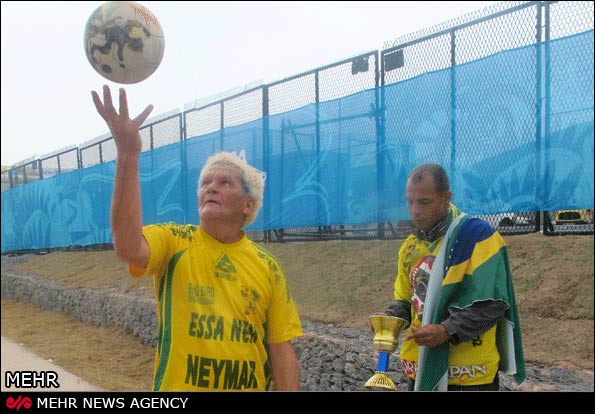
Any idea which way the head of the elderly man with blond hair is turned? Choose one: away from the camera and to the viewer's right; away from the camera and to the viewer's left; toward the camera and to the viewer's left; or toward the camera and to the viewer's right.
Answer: toward the camera and to the viewer's left

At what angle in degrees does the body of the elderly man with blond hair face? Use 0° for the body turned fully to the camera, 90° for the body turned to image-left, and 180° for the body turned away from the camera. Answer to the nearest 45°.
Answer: approximately 0°

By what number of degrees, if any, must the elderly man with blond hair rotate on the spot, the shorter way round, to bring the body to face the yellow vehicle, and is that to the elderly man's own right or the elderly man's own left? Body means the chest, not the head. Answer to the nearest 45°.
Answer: approximately 135° to the elderly man's own left
